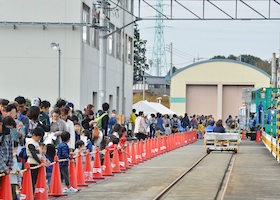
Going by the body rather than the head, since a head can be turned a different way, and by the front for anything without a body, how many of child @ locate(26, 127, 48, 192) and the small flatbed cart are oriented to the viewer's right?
1

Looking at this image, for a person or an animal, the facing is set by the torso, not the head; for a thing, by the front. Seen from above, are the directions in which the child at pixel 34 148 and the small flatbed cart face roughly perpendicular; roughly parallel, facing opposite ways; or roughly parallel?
roughly perpendicular

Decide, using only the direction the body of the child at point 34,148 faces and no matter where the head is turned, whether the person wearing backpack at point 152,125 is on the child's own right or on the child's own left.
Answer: on the child's own left

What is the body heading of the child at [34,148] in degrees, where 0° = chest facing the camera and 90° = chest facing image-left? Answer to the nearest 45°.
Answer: approximately 270°

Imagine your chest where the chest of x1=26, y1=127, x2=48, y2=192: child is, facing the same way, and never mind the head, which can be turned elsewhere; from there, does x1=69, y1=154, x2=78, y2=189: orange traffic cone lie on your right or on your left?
on your left
